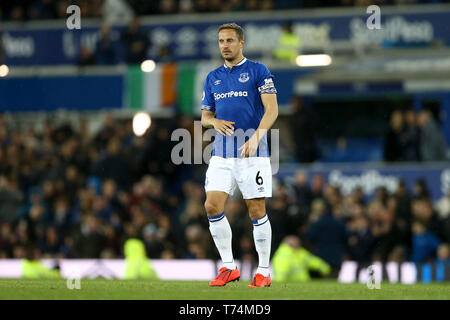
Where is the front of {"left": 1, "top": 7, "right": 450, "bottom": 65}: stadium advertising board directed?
toward the camera

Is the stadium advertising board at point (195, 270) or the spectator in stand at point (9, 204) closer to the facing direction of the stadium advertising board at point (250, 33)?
the stadium advertising board

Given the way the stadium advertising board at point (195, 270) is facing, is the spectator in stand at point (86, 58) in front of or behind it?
behind

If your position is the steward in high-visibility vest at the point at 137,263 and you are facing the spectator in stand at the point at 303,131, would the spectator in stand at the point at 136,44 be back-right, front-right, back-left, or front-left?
front-left

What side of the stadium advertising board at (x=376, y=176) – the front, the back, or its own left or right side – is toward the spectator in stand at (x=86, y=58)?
right

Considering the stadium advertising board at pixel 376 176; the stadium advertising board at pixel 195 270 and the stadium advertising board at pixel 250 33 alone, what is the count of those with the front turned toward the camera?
3

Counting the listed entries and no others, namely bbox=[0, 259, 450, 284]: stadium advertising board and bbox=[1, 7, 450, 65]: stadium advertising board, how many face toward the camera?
2

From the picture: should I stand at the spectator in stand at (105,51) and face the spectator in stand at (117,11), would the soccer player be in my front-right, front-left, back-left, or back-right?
back-right

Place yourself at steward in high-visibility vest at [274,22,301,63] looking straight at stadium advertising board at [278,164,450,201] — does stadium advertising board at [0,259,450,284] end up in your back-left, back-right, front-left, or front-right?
front-right

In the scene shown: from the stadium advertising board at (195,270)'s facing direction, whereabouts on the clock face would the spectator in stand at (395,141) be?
The spectator in stand is roughly at 8 o'clock from the stadium advertising board.

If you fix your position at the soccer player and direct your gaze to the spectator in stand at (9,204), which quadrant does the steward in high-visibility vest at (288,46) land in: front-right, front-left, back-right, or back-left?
front-right

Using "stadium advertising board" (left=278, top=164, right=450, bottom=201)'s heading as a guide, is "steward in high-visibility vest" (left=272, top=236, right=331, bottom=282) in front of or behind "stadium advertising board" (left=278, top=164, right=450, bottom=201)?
in front

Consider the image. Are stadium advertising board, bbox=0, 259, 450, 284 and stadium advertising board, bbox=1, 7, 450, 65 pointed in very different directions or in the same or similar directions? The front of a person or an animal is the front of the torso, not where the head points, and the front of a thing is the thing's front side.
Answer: same or similar directions

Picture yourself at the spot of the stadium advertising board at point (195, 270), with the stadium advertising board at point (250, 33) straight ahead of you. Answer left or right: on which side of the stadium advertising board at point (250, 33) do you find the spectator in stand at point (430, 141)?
right

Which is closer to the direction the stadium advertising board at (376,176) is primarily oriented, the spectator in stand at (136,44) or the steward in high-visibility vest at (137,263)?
the steward in high-visibility vest

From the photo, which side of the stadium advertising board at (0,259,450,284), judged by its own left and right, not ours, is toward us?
front

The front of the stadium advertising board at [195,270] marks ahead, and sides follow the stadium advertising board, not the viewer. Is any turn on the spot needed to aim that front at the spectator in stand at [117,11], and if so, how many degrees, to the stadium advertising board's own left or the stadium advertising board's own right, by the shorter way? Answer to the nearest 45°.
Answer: approximately 180°

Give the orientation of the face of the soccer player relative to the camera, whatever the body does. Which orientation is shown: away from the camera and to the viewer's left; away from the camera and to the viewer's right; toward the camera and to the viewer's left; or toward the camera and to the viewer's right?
toward the camera and to the viewer's left
